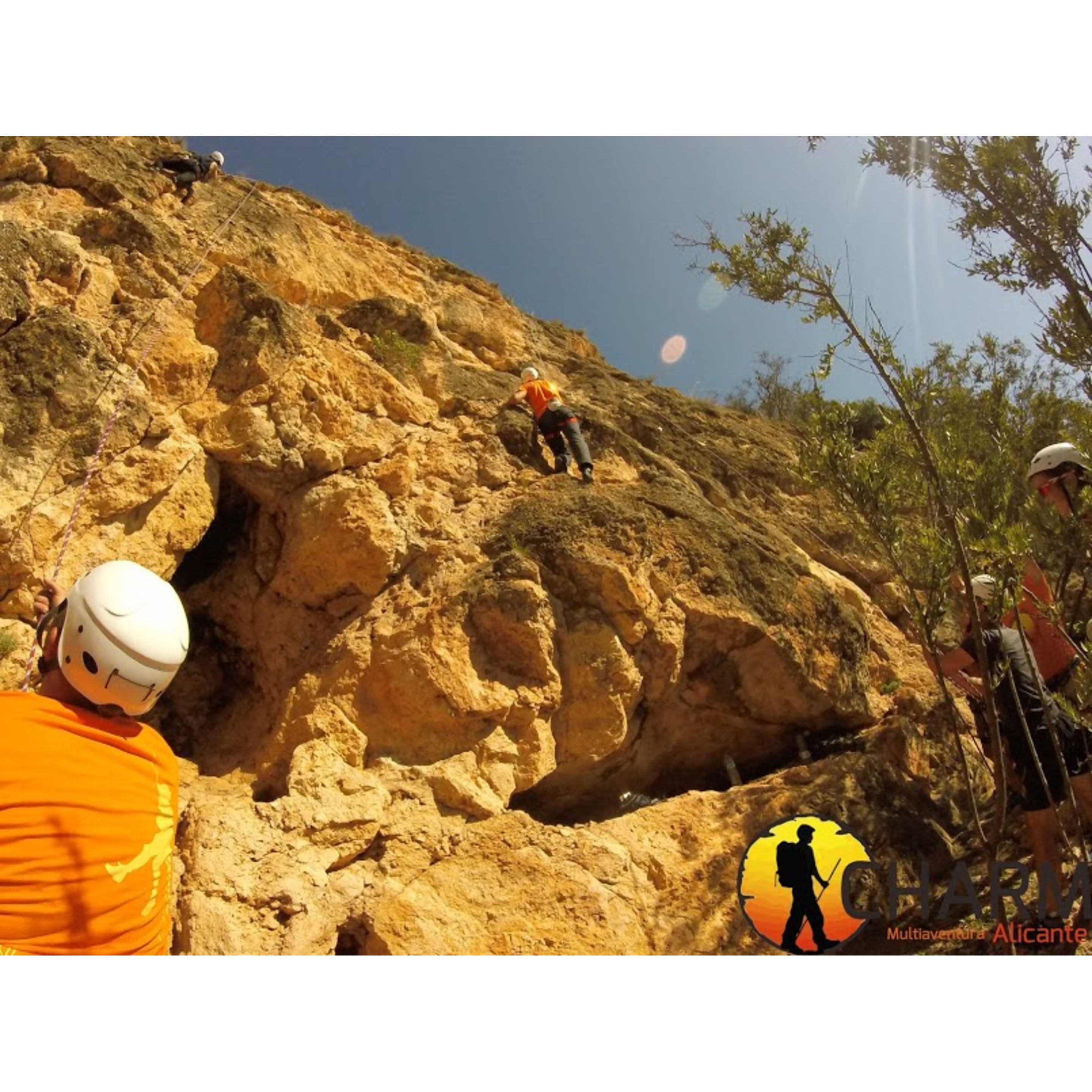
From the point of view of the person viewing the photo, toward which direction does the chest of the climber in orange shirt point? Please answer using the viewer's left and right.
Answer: facing away from the viewer and to the left of the viewer

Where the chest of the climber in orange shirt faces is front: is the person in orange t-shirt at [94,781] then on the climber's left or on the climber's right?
on the climber's left

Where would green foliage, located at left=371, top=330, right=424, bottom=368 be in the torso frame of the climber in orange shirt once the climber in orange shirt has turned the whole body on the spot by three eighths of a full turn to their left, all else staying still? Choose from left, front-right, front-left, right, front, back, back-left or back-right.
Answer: right

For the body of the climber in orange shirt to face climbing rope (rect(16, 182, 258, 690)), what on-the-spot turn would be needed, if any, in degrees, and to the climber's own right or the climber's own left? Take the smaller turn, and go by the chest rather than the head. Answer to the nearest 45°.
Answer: approximately 90° to the climber's own left
